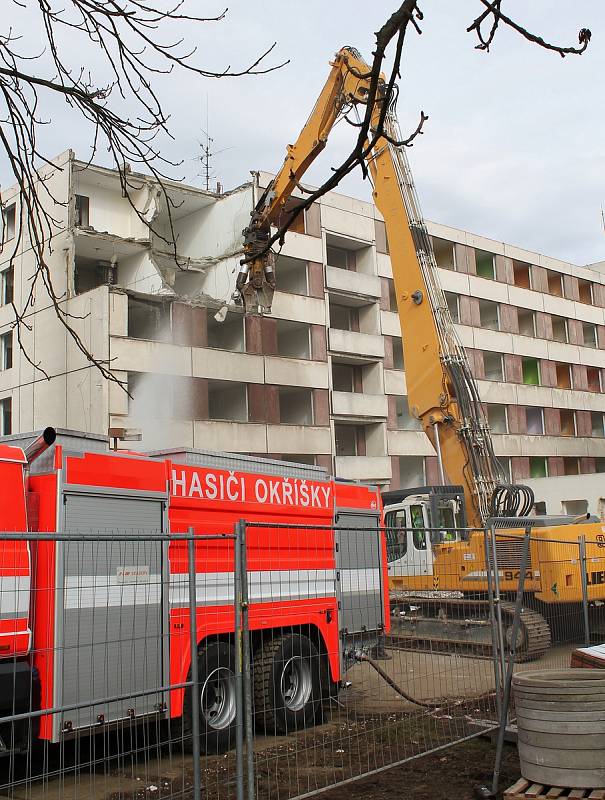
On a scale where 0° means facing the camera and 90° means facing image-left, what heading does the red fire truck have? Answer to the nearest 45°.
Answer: approximately 45°

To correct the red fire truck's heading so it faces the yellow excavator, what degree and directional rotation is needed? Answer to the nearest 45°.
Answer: approximately 180°

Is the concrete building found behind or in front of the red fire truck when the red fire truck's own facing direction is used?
behind

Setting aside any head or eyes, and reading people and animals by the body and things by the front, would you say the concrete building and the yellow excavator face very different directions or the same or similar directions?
very different directions

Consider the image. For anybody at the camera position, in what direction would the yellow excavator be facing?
facing away from the viewer and to the left of the viewer

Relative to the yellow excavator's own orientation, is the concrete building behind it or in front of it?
in front

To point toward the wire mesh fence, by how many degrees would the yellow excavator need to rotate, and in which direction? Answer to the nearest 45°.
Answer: approximately 135° to its left

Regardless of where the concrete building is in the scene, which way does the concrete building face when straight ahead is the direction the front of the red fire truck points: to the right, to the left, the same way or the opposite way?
to the left

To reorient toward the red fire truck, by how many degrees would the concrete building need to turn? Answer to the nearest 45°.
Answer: approximately 45° to its right

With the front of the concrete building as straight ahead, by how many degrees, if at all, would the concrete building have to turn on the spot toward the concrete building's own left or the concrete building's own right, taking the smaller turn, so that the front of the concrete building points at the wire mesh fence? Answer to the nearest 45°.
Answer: approximately 45° to the concrete building's own right

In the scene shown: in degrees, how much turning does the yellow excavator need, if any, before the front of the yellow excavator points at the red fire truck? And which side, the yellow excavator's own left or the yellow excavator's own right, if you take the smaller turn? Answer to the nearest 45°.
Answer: approximately 135° to the yellow excavator's own left

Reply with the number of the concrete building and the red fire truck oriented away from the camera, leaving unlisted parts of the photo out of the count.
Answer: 0

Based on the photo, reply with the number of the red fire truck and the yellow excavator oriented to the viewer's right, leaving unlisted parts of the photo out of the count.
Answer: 0

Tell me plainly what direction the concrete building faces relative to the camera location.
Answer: facing the viewer and to the right of the viewer
